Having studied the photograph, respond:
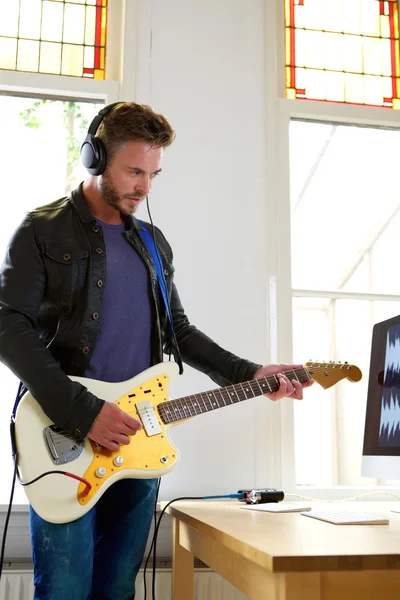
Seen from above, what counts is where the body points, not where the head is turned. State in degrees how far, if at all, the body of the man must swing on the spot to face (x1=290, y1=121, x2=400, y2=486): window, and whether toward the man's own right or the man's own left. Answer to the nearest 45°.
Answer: approximately 90° to the man's own left

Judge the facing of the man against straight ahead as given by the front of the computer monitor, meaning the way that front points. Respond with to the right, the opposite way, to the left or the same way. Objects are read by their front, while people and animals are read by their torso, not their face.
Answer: to the left

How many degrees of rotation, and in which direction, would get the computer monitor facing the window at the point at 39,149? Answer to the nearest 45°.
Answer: approximately 45° to its right

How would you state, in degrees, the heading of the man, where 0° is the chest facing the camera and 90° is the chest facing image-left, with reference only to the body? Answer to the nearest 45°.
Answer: approximately 315°

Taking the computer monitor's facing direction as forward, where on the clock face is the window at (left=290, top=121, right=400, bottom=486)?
The window is roughly at 4 o'clock from the computer monitor.
